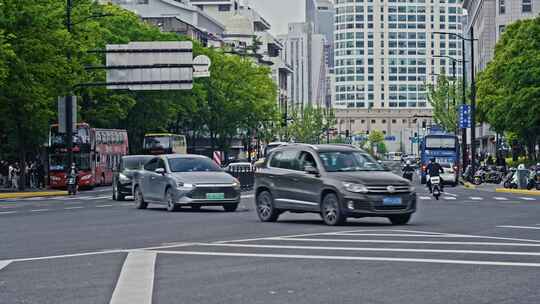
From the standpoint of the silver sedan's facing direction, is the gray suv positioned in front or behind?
in front

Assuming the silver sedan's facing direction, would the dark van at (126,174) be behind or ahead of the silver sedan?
behind

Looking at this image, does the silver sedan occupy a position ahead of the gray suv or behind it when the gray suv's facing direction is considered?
behind

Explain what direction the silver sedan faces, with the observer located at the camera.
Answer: facing the viewer and to the right of the viewer

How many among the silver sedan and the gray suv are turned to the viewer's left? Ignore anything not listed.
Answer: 0

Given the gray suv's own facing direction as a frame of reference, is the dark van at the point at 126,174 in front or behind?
behind
